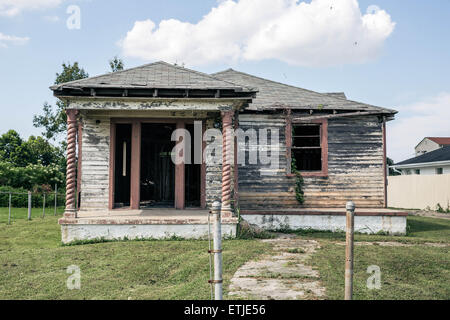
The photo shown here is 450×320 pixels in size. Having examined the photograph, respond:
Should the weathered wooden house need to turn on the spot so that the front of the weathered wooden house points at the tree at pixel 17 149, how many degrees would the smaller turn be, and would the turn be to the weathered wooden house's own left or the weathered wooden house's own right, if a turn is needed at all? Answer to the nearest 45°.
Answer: approximately 135° to the weathered wooden house's own right

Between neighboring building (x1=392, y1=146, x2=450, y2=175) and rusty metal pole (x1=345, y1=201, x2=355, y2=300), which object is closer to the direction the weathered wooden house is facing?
the rusty metal pole

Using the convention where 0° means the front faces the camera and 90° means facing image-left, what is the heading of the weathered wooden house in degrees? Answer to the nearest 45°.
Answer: approximately 0°

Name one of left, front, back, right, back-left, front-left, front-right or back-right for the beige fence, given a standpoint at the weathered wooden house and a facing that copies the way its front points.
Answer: back-left

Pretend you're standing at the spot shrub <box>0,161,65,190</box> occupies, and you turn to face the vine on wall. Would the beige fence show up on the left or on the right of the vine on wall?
left

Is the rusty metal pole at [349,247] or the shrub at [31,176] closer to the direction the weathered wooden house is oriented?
the rusty metal pole

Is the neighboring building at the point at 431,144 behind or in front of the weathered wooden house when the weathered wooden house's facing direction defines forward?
behind

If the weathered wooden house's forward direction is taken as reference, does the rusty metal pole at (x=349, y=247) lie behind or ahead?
ahead

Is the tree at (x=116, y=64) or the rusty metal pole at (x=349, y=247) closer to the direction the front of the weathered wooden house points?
the rusty metal pole

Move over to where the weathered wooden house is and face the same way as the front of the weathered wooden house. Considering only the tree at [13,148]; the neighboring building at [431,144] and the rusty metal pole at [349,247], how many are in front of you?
1

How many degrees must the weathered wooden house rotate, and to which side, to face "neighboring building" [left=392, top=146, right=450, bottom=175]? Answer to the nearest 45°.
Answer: approximately 135° to its left

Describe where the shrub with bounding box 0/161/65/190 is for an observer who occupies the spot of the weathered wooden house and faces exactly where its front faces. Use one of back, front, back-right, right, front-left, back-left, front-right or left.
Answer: back-right
